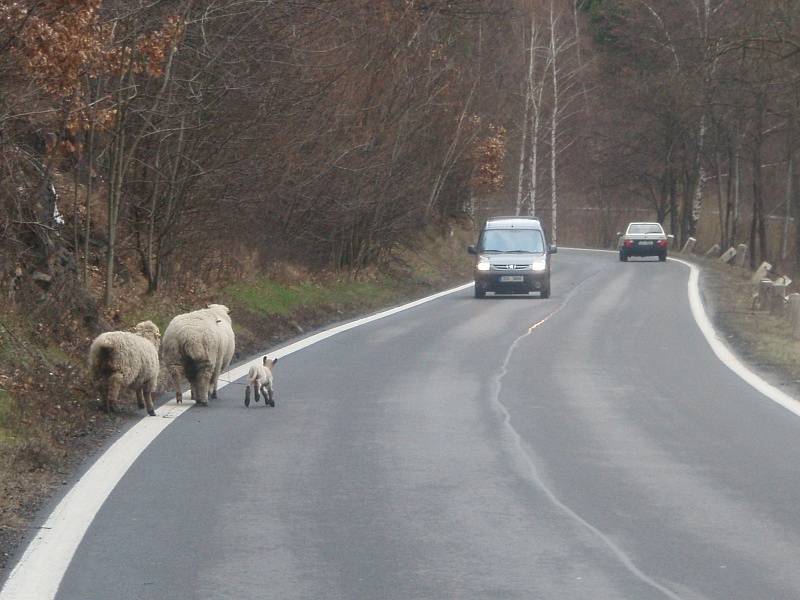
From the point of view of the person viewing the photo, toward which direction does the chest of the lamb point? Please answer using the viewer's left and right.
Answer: facing away from the viewer and to the right of the viewer

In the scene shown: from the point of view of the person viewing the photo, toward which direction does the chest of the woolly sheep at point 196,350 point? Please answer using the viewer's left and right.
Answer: facing away from the viewer and to the right of the viewer

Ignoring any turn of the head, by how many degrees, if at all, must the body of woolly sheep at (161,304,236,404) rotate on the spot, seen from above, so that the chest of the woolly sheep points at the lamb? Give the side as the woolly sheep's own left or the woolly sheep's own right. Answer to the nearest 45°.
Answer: approximately 45° to the woolly sheep's own right

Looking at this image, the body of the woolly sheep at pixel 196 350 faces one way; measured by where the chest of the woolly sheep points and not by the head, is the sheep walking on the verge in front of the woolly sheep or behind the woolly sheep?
behind
